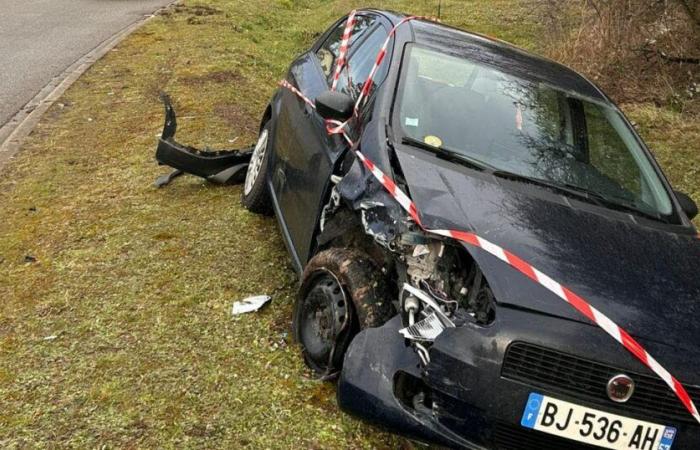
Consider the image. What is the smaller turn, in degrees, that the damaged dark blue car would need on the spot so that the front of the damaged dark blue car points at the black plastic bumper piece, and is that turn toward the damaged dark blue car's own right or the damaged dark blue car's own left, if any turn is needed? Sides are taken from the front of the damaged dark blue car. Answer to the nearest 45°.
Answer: approximately 180°

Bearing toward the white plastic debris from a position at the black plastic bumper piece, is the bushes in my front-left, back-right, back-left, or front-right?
back-left

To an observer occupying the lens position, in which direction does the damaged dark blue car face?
facing the viewer and to the right of the viewer
